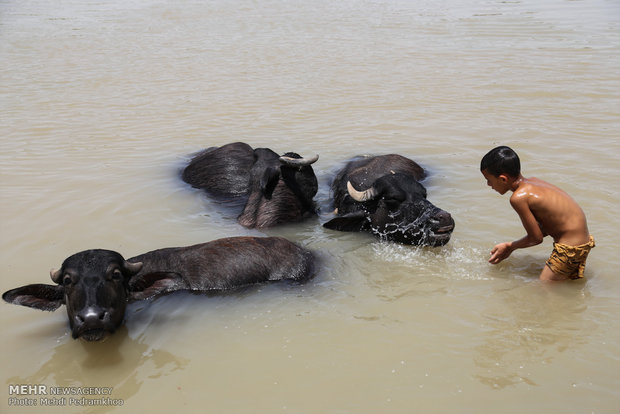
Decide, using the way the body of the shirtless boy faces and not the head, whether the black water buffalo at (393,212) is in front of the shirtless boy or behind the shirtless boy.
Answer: in front

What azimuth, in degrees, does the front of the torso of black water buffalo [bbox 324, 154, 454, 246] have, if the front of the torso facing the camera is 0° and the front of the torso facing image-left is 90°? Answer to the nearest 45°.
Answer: approximately 315°

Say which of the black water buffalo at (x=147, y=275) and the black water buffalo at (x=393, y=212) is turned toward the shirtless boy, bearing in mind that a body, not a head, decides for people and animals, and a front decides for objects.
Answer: the black water buffalo at (x=393, y=212)

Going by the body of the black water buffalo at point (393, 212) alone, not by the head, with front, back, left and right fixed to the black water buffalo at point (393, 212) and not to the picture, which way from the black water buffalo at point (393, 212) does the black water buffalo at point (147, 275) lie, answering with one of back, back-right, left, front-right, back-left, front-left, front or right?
right

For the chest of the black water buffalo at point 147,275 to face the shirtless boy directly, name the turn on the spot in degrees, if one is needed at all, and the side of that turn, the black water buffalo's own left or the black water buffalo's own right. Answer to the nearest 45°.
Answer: approximately 135° to the black water buffalo's own left

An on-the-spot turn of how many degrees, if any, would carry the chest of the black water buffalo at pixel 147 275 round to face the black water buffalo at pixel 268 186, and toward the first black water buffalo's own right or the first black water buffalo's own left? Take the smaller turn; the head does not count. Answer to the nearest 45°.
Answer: approximately 180°

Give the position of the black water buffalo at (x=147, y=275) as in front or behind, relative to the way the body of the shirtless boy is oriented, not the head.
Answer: in front

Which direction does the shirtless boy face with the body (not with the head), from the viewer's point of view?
to the viewer's left

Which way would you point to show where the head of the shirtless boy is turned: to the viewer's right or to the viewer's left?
to the viewer's left

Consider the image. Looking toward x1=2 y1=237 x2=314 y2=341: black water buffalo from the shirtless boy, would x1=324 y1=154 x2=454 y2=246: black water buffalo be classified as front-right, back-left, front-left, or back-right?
front-right

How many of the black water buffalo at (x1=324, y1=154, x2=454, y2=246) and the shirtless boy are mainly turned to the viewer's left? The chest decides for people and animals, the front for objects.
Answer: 1

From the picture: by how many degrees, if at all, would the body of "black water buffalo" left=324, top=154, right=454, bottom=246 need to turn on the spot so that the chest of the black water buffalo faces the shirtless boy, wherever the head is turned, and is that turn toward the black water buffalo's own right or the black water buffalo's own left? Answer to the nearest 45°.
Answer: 0° — it already faces them
